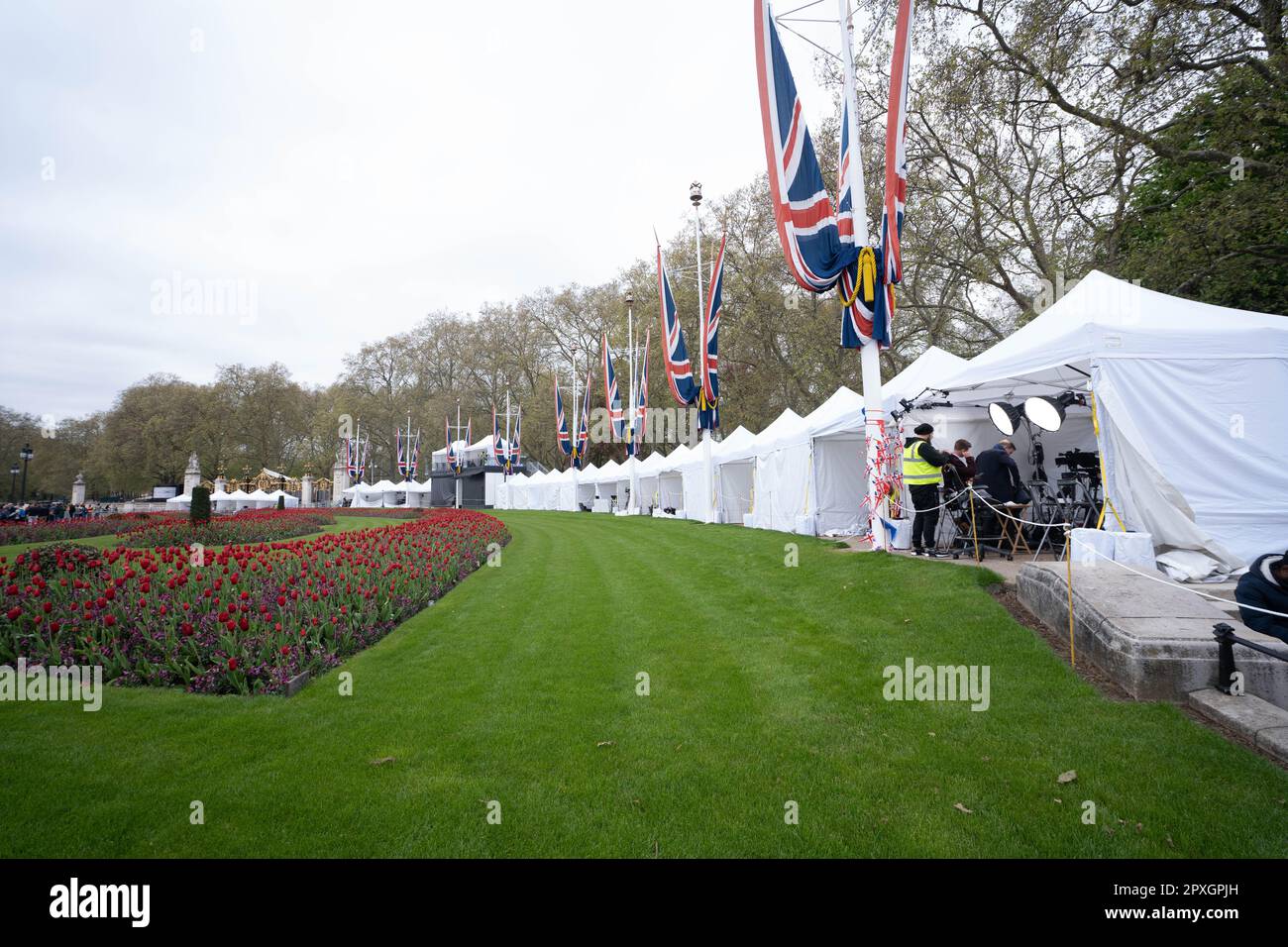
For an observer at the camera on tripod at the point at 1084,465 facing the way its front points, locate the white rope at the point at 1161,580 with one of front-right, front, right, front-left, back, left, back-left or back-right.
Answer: left

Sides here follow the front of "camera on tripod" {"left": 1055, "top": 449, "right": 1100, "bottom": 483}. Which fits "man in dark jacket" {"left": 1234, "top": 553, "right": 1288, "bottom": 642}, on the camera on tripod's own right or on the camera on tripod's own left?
on the camera on tripod's own left

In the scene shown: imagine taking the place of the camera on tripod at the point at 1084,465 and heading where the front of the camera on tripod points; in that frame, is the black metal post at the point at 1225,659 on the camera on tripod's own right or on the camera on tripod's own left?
on the camera on tripod's own left

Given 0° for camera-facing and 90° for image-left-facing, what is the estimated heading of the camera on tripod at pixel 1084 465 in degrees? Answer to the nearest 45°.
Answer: approximately 90°

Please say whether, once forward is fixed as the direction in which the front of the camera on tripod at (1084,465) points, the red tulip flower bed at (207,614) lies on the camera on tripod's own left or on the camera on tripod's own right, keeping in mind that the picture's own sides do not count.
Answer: on the camera on tripod's own left

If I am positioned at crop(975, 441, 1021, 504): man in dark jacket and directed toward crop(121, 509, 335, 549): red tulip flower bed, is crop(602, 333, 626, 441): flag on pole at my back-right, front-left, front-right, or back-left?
front-right

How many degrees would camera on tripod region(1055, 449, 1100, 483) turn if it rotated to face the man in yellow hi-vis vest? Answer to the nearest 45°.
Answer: approximately 45° to its left

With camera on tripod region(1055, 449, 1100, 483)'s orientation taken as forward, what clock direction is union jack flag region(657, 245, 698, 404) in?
The union jack flag is roughly at 1 o'clock from the camera on tripod.

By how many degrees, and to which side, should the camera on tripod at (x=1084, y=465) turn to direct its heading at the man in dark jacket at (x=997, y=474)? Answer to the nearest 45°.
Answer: approximately 45° to its left

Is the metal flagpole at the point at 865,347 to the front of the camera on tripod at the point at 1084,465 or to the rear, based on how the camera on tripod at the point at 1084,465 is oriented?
to the front

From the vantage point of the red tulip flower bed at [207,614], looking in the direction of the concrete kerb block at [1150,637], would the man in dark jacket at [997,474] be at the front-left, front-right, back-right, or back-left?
front-left

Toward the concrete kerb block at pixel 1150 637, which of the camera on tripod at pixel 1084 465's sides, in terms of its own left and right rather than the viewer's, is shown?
left

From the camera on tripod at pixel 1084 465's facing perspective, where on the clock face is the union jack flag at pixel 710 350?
The union jack flag is roughly at 1 o'clock from the camera on tripod.

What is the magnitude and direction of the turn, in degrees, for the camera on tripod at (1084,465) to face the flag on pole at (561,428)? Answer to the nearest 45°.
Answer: approximately 45° to its right

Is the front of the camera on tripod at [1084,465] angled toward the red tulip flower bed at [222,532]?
yes

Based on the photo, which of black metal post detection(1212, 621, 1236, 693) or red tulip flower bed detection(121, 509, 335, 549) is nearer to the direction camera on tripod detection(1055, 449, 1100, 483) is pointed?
the red tulip flower bed

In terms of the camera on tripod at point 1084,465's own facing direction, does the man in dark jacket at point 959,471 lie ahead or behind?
ahead
